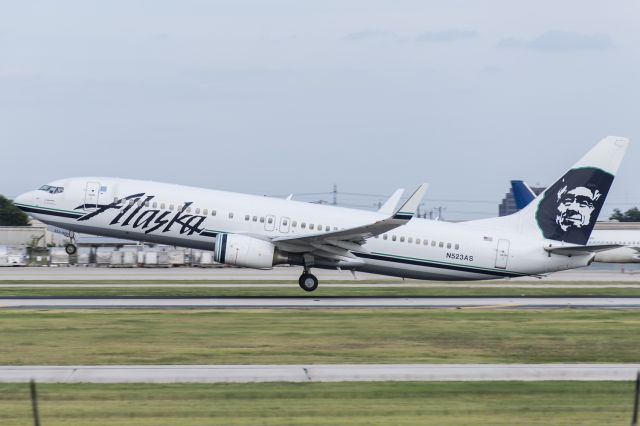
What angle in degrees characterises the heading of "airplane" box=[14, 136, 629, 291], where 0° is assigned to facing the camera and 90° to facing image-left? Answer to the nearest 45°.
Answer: approximately 90°
